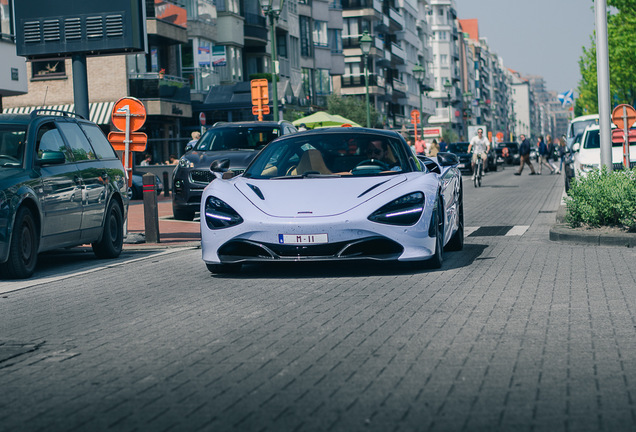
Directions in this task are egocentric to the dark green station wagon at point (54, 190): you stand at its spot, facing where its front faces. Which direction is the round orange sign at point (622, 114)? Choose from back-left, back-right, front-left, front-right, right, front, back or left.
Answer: back

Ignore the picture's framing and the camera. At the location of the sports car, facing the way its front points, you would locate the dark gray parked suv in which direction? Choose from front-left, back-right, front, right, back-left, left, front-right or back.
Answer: back

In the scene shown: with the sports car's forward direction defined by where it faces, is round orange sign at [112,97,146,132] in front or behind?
behind

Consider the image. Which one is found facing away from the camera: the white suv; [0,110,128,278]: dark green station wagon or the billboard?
the billboard

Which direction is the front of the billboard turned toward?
away from the camera

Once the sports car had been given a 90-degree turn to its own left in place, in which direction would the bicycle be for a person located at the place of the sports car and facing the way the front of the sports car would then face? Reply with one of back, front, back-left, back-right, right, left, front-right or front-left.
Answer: left

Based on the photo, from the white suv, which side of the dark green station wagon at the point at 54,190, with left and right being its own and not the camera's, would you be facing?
back
